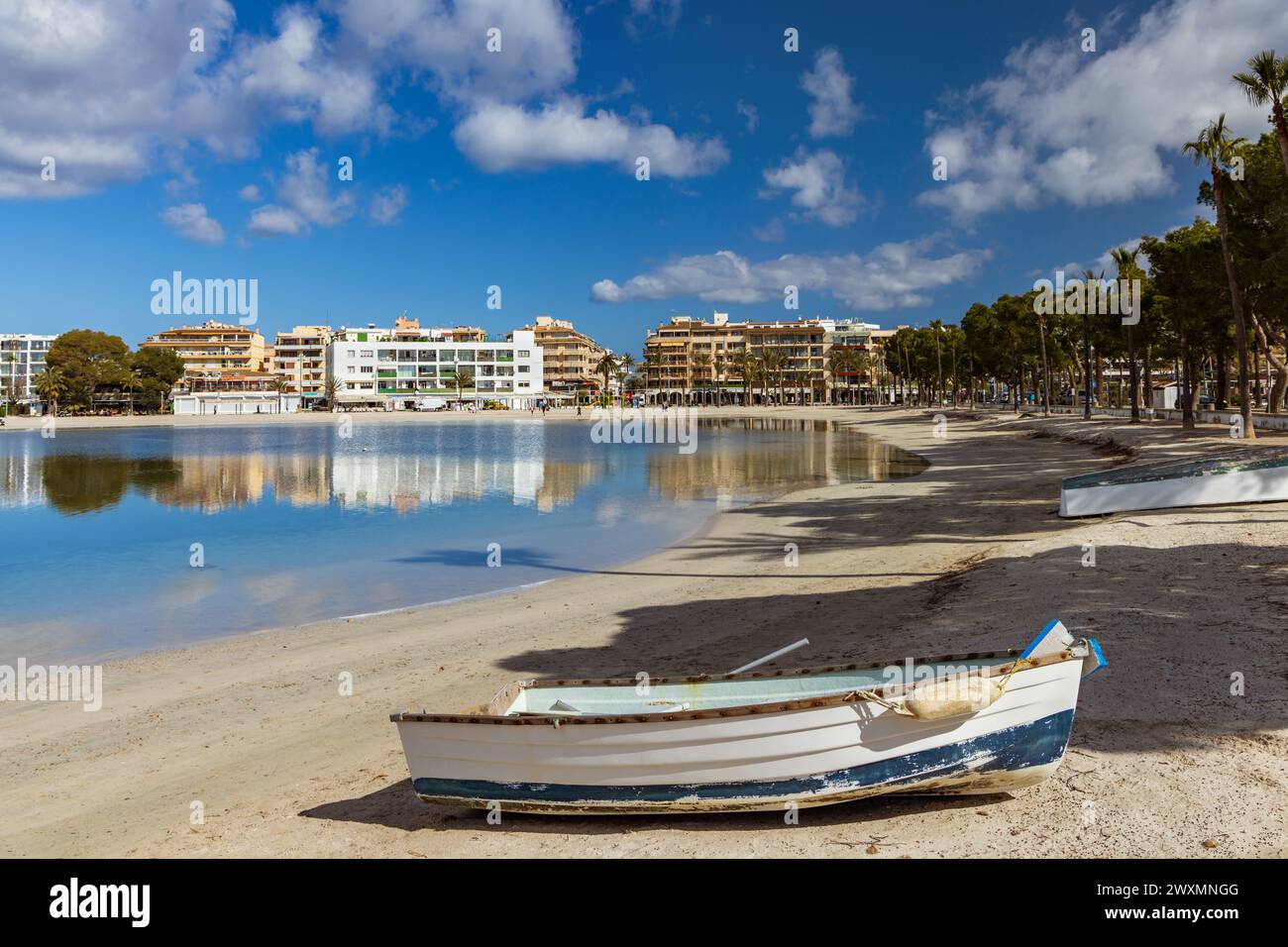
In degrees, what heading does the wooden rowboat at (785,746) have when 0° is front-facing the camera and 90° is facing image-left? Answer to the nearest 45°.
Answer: approximately 270°

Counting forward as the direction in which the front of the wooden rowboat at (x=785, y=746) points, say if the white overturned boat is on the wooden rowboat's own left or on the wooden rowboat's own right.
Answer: on the wooden rowboat's own left

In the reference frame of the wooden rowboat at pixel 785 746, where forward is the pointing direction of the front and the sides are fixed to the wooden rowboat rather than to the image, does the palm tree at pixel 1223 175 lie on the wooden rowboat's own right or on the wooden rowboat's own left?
on the wooden rowboat's own left
